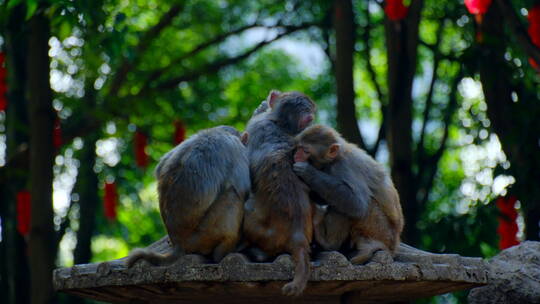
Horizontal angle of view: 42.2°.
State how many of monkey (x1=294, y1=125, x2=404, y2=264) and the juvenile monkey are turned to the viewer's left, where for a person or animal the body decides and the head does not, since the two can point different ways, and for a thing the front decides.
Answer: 1

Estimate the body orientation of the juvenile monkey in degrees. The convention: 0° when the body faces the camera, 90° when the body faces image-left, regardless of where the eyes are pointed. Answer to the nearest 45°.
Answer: approximately 180°

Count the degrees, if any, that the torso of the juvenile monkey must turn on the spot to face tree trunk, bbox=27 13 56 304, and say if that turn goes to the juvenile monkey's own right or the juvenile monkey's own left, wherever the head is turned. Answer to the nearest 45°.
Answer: approximately 45° to the juvenile monkey's own left

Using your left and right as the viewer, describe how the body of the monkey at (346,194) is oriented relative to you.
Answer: facing to the left of the viewer

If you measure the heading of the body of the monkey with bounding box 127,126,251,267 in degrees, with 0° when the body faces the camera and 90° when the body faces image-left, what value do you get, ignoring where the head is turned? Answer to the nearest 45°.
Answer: approximately 225°

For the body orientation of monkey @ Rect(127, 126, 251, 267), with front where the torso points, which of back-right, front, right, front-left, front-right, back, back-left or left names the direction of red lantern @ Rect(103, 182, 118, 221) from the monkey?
front-left

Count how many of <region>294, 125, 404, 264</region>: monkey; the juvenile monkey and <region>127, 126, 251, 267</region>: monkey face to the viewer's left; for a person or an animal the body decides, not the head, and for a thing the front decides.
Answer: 1

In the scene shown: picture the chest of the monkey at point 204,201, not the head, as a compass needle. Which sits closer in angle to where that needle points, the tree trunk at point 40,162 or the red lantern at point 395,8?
the red lantern

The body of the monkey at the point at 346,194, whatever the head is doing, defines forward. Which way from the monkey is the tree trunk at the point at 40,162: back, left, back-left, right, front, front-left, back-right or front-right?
front-right

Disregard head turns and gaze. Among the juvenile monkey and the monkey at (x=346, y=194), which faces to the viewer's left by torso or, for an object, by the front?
the monkey

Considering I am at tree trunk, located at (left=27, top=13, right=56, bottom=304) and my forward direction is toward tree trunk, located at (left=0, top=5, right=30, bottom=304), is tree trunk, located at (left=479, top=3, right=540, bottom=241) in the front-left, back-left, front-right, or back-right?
back-right

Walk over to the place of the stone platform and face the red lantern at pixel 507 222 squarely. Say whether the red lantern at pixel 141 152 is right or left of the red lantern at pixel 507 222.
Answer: left

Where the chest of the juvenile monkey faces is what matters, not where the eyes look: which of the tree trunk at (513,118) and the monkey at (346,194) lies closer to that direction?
the tree trunk
